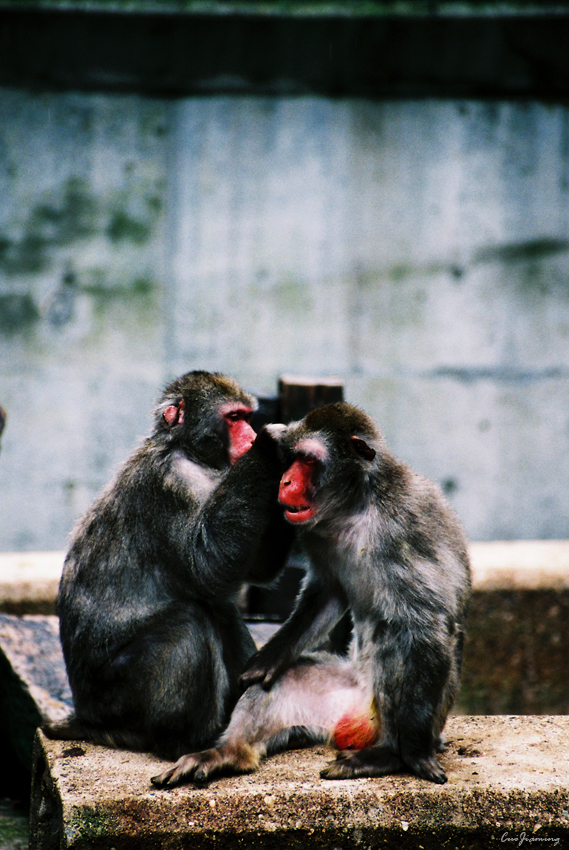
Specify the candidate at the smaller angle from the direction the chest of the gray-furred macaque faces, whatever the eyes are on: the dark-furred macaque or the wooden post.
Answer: the dark-furred macaque

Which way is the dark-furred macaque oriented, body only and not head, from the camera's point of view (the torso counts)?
to the viewer's right

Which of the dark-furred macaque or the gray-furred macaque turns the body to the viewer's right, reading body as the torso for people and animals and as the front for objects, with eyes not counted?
the dark-furred macaque

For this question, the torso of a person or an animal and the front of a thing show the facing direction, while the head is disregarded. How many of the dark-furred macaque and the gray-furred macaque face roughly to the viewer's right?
1

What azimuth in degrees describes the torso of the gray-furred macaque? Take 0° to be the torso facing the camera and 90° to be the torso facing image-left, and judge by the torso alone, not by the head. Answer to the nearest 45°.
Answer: approximately 45°

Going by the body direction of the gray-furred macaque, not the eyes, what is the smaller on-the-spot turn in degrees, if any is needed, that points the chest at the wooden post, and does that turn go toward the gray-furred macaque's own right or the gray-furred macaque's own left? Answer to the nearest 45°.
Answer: approximately 135° to the gray-furred macaque's own right

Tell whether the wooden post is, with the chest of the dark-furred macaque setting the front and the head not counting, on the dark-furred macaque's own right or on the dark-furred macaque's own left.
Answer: on the dark-furred macaque's own left

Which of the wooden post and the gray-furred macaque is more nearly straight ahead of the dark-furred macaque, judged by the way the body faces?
the gray-furred macaque
